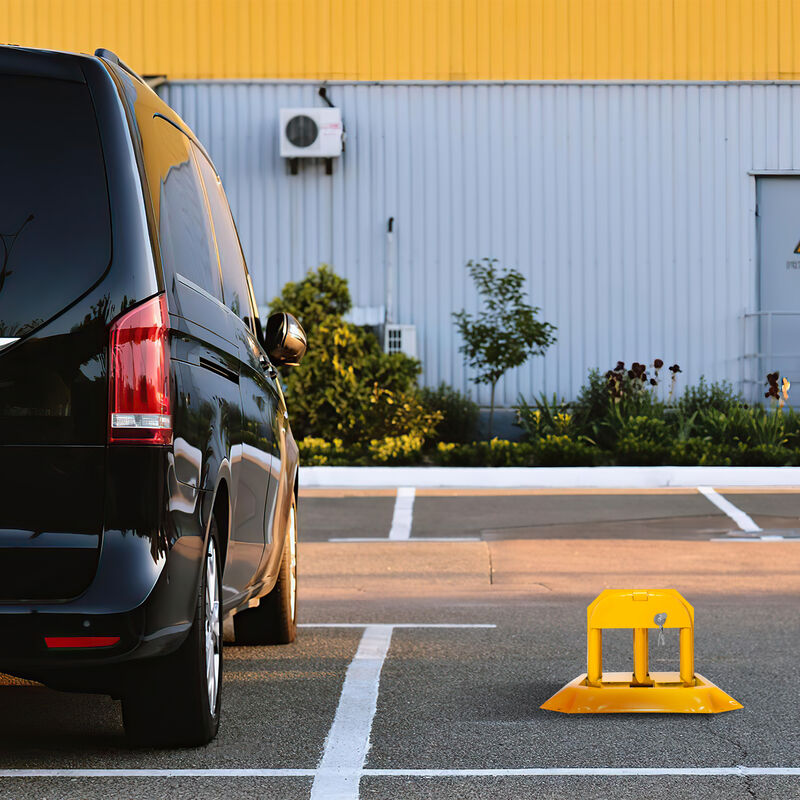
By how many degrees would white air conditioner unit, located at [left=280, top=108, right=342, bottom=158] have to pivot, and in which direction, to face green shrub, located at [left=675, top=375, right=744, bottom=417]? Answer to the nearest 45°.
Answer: approximately 90° to its left

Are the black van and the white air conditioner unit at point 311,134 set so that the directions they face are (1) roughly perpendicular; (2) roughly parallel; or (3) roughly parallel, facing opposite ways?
roughly parallel, facing opposite ways

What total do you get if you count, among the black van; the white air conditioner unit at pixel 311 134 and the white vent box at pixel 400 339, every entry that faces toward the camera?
2

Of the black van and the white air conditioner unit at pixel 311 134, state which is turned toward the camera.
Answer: the white air conditioner unit

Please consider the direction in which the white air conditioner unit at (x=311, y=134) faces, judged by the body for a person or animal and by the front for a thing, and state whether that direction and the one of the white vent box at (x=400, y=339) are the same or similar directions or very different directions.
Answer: same or similar directions

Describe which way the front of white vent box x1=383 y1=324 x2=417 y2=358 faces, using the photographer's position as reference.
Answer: facing the viewer

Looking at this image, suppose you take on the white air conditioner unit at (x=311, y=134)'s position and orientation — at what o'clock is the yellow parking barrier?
The yellow parking barrier is roughly at 12 o'clock from the white air conditioner unit.

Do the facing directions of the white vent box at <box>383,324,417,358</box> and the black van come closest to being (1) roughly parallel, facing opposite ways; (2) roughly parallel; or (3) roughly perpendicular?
roughly parallel, facing opposite ways

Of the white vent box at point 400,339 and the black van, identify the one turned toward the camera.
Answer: the white vent box

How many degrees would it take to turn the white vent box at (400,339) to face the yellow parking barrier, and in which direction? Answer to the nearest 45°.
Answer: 0° — it already faces it

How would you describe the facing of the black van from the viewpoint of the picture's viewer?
facing away from the viewer

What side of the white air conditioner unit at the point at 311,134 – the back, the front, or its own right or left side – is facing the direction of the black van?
front

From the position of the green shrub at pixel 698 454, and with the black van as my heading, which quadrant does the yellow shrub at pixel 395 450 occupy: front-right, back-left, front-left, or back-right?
front-right
